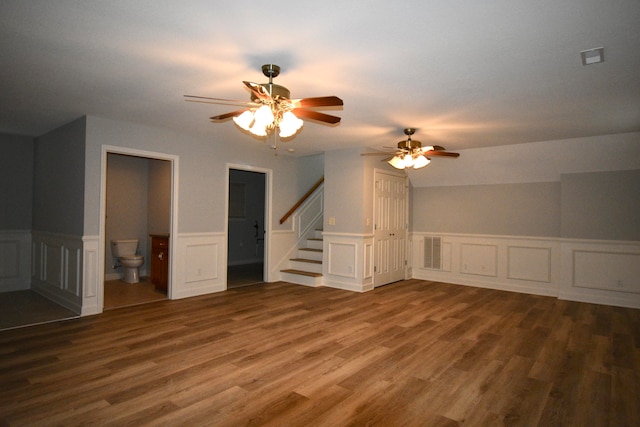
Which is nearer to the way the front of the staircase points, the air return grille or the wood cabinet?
the wood cabinet

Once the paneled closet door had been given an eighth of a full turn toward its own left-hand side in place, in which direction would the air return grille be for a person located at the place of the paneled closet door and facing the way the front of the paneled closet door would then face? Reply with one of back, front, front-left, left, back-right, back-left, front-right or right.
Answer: front-left

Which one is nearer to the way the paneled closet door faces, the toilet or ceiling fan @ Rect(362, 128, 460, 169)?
the ceiling fan

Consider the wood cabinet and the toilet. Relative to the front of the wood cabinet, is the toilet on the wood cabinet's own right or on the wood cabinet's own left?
on the wood cabinet's own right

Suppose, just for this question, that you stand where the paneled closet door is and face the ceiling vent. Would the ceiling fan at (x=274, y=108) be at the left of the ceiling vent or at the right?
right

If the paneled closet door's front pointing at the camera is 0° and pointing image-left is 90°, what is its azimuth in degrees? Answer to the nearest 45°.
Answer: approximately 315°

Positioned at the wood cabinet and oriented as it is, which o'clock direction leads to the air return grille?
The air return grille is roughly at 8 o'clock from the wood cabinet.

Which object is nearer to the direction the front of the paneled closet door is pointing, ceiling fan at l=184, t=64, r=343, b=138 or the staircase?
the ceiling fan

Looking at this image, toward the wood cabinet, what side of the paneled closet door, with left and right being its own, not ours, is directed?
right

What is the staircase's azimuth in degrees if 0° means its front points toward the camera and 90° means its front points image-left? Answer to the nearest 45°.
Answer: approximately 45°

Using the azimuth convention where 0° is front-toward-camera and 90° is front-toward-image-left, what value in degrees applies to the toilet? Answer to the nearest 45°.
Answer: approximately 315°
